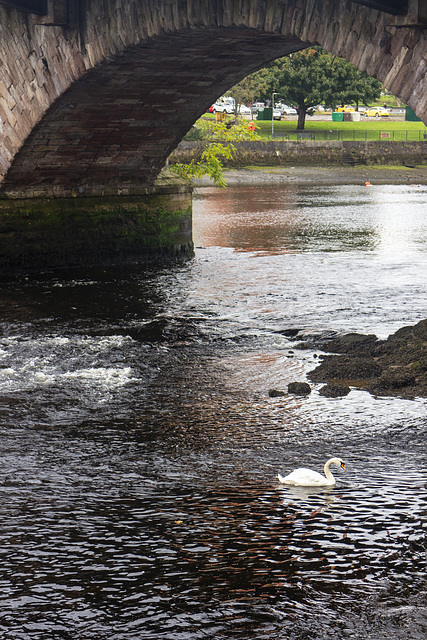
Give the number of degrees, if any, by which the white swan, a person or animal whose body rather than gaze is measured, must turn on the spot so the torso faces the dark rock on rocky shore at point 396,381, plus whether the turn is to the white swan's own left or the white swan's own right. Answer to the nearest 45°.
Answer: approximately 90° to the white swan's own left

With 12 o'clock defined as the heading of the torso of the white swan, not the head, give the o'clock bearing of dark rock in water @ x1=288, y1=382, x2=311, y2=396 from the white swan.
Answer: The dark rock in water is roughly at 9 o'clock from the white swan.

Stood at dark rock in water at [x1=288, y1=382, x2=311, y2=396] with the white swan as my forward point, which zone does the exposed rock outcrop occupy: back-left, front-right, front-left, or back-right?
back-left

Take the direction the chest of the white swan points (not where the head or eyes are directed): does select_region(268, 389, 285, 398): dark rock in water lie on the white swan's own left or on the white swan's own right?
on the white swan's own left

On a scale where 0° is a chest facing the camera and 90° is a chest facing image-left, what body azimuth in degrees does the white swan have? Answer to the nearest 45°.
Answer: approximately 270°

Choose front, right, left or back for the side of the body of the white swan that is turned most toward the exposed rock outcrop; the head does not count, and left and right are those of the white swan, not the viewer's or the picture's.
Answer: left

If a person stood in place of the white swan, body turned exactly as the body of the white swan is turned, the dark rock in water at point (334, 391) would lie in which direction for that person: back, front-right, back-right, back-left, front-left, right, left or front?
left

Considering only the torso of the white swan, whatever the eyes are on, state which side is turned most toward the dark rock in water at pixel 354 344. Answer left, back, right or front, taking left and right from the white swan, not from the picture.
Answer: left

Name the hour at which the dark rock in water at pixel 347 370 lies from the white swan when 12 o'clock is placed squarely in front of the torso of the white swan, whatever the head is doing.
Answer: The dark rock in water is roughly at 9 o'clock from the white swan.
